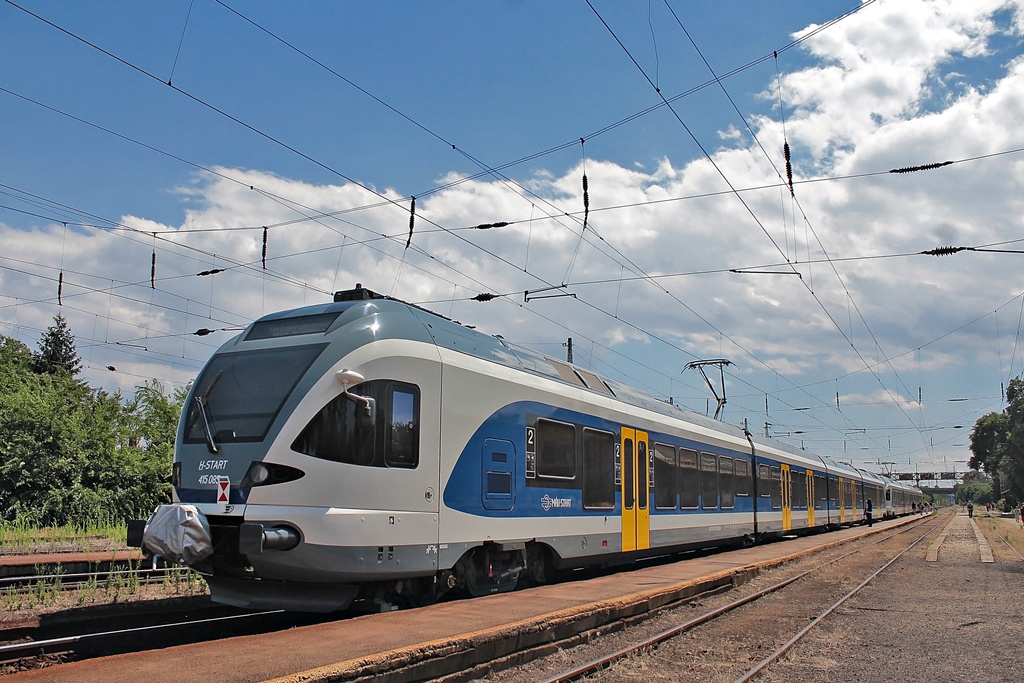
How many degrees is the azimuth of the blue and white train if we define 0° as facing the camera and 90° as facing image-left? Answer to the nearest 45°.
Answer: approximately 45°
